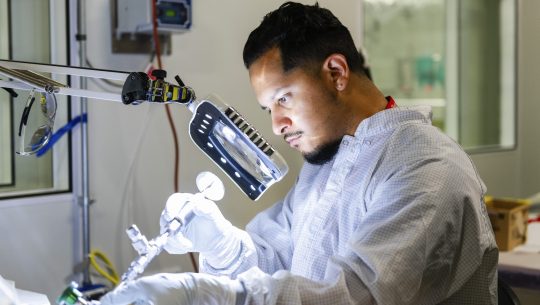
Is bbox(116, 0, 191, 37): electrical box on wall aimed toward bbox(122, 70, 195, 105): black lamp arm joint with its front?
yes

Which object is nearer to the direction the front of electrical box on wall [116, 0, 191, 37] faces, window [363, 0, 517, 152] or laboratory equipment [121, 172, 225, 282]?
the laboratory equipment

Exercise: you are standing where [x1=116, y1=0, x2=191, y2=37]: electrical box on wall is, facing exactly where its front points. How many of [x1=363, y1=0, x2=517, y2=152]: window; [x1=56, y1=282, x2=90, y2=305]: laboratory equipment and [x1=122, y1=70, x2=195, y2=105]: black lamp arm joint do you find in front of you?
2

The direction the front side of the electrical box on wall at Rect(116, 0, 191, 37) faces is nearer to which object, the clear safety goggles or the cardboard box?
the clear safety goggles

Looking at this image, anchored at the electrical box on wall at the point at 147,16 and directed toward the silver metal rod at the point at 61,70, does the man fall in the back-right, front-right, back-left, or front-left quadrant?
front-left

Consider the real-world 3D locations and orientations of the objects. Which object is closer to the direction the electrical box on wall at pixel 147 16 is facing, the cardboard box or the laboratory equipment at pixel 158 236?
the laboratory equipment

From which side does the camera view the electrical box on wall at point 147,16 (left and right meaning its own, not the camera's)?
front

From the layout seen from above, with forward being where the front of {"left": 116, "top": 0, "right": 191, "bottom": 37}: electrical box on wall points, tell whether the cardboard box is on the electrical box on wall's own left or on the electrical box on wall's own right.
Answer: on the electrical box on wall's own left

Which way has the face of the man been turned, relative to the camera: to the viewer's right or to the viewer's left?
to the viewer's left

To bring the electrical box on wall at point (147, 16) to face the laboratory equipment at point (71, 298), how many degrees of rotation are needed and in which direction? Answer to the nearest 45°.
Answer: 0° — it already faces it

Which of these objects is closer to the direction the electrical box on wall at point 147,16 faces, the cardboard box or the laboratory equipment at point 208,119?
the laboratory equipment

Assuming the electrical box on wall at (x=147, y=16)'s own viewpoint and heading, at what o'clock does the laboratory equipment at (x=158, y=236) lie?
The laboratory equipment is roughly at 12 o'clock from the electrical box on wall.

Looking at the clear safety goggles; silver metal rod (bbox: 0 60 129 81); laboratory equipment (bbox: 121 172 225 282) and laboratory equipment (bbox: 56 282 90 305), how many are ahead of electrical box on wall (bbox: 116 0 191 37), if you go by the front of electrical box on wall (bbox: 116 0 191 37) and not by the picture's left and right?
4

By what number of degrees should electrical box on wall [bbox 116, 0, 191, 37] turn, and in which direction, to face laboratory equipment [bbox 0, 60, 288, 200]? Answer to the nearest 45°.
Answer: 0° — it already faces it

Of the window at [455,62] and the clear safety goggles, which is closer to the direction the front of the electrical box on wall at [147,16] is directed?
the clear safety goggles
